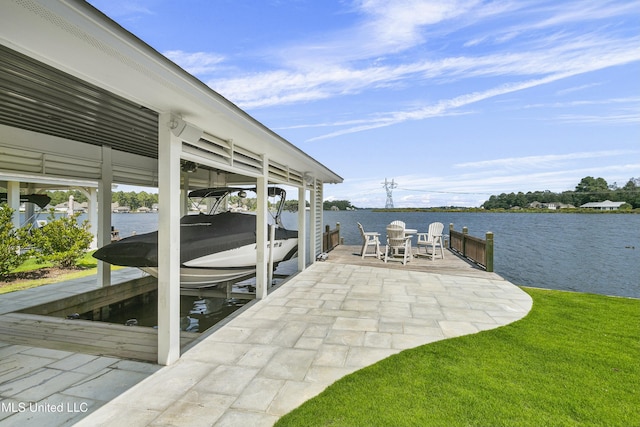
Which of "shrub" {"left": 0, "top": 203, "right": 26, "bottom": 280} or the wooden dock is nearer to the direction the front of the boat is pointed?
the shrub

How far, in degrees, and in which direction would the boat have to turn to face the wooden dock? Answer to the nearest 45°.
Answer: approximately 135° to its left

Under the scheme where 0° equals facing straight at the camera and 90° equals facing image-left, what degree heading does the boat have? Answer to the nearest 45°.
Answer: approximately 45°
